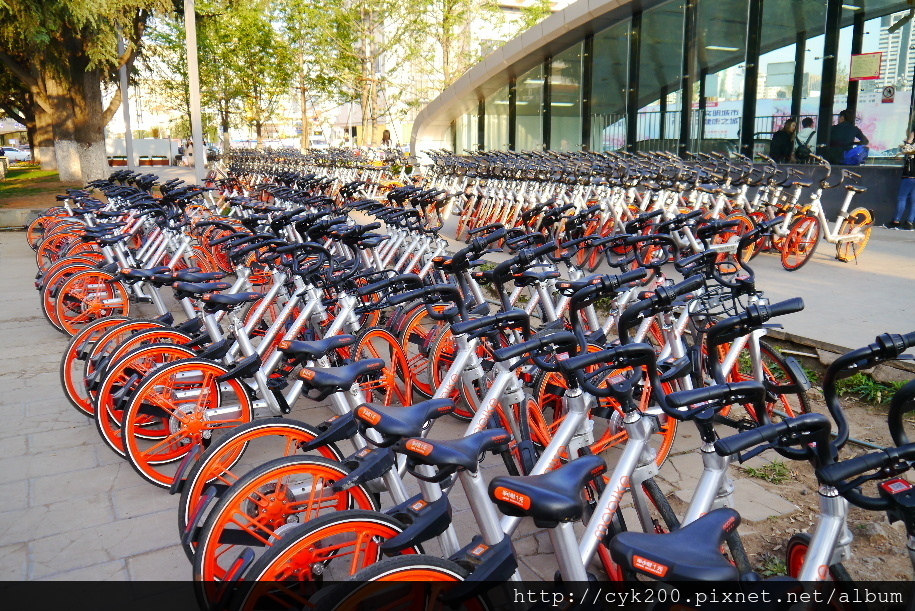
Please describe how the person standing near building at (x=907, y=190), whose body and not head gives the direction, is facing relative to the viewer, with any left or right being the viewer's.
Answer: facing to the left of the viewer

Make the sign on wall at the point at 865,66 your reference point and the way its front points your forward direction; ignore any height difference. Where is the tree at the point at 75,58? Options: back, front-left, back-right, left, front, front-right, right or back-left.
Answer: right

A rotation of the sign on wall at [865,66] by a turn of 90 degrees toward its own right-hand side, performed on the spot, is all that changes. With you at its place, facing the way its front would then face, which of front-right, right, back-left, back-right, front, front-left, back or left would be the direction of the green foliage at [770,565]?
left

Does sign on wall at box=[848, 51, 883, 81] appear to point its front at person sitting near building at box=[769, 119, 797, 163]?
no

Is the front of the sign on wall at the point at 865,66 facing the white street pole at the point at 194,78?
no

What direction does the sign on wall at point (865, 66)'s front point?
toward the camera

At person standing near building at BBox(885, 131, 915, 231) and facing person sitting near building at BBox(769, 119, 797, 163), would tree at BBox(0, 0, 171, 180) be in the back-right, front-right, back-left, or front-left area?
front-left

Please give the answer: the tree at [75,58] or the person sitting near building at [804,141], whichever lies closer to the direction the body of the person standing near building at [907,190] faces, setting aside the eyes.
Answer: the tree
